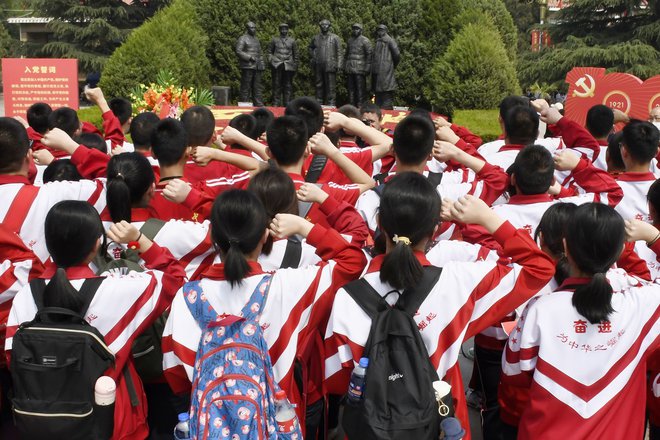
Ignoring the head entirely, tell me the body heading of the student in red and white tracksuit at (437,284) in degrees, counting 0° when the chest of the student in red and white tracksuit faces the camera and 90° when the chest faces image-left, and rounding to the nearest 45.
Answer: approximately 180°

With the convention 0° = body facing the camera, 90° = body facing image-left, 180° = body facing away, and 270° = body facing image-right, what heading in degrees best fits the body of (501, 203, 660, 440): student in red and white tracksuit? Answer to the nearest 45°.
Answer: approximately 180°

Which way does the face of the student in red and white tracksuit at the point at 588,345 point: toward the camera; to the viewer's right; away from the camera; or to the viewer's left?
away from the camera

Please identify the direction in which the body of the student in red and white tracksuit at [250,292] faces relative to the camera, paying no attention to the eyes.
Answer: away from the camera

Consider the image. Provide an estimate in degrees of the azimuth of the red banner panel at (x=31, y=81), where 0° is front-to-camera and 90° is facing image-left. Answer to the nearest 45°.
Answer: approximately 0°

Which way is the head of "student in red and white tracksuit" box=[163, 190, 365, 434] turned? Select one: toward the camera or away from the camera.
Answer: away from the camera

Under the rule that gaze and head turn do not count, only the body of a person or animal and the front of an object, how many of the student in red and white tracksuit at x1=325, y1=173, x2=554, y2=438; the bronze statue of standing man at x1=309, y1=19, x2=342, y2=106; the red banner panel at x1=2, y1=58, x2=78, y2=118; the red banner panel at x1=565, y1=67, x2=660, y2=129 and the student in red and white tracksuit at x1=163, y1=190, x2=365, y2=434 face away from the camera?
2

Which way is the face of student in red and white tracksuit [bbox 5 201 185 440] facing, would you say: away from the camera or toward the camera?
away from the camera
